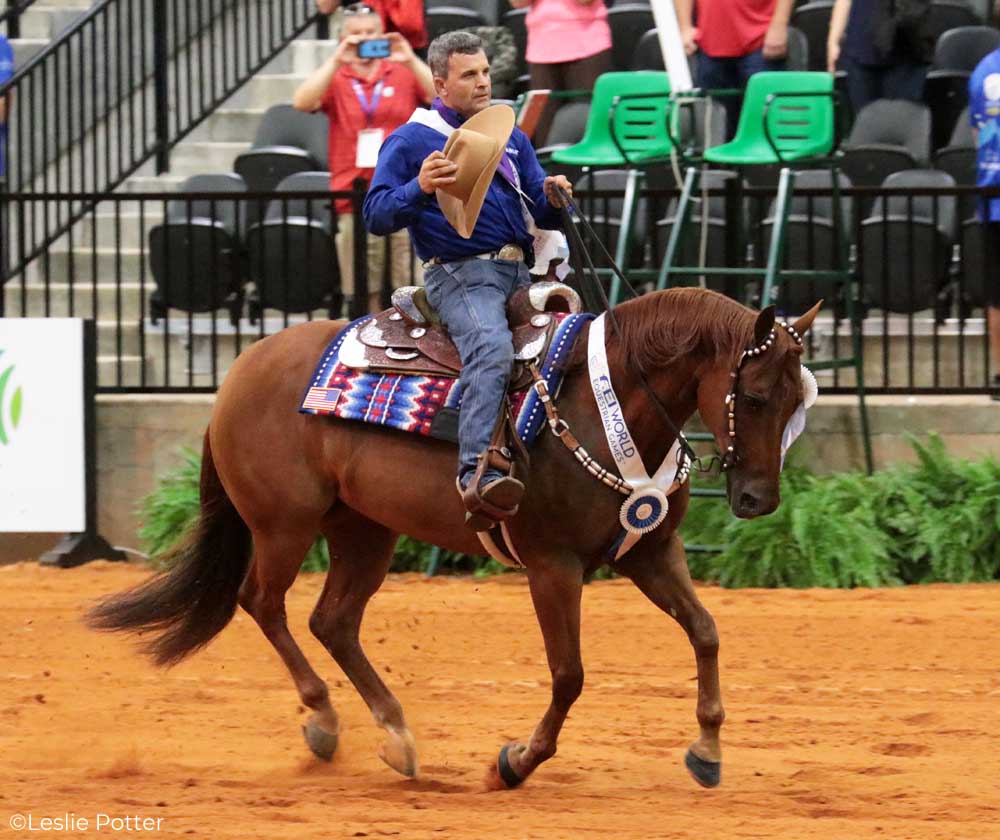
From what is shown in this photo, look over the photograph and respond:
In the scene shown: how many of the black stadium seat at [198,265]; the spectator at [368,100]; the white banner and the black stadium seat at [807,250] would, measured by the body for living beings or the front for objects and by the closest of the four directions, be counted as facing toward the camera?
4

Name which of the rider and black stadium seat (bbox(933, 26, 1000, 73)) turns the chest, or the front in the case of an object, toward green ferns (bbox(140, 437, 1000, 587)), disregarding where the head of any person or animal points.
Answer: the black stadium seat

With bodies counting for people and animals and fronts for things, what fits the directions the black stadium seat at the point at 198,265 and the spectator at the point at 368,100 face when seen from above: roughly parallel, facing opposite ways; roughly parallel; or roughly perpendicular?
roughly parallel

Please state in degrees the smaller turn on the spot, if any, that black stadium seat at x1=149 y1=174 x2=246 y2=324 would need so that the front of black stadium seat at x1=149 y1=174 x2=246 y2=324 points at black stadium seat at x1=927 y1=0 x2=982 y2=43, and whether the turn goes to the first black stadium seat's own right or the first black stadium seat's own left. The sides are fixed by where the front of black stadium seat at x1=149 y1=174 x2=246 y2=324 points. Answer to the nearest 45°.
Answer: approximately 90° to the first black stadium seat's own left

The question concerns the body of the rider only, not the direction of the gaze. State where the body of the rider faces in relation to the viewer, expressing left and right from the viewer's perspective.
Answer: facing the viewer and to the right of the viewer

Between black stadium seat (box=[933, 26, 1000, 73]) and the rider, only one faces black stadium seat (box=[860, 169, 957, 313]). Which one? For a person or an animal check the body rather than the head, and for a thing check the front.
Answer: black stadium seat (box=[933, 26, 1000, 73])

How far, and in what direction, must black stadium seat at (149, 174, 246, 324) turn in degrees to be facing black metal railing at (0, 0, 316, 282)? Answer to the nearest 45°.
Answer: approximately 180°

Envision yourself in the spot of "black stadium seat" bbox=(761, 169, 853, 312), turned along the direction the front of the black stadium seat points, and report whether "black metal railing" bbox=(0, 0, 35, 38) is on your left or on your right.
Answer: on your right

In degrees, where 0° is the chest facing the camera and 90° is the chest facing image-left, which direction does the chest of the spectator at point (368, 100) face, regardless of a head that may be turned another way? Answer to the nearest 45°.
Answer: approximately 0°

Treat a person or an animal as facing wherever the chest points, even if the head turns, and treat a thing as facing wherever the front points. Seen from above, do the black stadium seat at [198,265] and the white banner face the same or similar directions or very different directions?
same or similar directions

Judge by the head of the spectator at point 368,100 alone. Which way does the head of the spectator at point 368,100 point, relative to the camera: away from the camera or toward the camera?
toward the camera

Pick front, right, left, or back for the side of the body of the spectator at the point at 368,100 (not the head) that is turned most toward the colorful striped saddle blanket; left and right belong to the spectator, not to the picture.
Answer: front

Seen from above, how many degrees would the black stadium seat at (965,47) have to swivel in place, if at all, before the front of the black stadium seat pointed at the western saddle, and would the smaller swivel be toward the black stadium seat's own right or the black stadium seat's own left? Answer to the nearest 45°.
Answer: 0° — it already faces it

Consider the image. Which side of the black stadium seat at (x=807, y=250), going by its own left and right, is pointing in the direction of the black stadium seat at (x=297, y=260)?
right

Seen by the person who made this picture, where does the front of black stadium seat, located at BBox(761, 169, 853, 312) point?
facing the viewer
